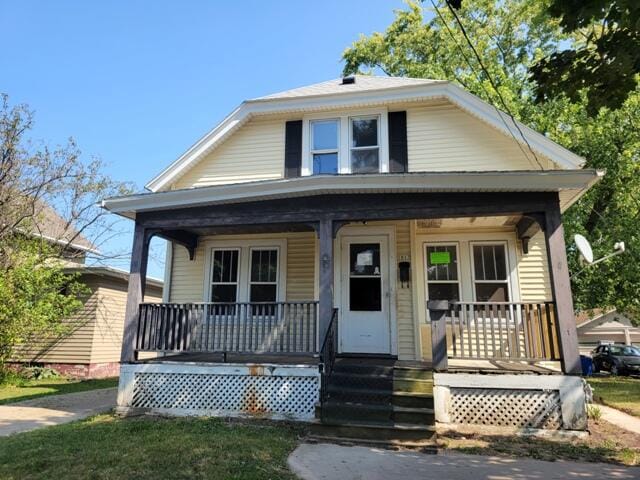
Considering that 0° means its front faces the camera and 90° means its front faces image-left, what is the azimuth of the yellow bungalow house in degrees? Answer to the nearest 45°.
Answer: approximately 0°

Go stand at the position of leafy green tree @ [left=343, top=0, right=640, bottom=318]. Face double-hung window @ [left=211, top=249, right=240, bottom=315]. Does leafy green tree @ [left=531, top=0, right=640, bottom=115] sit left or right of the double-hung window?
left

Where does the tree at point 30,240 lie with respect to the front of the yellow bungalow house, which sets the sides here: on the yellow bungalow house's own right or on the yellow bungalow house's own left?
on the yellow bungalow house's own right

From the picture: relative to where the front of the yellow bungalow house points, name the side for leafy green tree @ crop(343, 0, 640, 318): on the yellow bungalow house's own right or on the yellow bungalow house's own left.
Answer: on the yellow bungalow house's own left

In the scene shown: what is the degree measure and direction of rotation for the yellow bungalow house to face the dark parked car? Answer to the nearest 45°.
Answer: approximately 135° to its left
